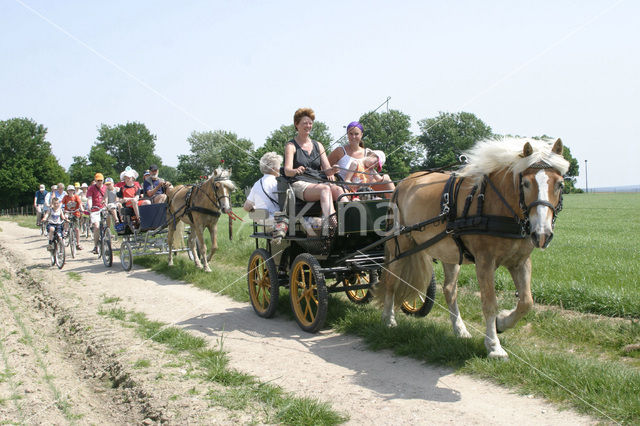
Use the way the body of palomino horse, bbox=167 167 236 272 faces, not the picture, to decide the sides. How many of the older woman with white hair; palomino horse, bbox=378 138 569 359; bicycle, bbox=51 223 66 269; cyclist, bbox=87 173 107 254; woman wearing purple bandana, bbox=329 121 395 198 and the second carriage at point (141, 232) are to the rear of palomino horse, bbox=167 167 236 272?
3

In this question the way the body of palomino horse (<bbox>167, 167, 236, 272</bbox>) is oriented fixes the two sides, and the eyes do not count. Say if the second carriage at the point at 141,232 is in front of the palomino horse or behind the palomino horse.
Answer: behind

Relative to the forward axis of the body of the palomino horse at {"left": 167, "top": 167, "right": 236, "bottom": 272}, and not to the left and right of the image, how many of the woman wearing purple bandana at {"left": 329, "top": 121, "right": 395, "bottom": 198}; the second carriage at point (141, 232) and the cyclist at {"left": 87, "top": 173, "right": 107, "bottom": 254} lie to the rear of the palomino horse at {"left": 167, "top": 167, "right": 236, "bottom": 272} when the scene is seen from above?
2

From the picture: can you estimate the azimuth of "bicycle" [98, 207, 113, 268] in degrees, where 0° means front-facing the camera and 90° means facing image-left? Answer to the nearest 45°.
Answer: approximately 315°

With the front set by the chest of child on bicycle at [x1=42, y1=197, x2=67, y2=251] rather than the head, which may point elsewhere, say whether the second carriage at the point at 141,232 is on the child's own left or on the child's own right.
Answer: on the child's own left

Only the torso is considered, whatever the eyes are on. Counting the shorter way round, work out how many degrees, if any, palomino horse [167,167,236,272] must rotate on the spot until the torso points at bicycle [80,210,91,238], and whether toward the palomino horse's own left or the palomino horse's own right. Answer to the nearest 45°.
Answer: approximately 135° to the palomino horse's own left

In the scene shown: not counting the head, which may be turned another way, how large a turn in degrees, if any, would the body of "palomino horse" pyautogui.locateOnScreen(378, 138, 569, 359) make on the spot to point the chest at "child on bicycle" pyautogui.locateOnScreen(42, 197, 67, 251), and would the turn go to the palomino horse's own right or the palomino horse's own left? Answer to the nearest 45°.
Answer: approximately 180°

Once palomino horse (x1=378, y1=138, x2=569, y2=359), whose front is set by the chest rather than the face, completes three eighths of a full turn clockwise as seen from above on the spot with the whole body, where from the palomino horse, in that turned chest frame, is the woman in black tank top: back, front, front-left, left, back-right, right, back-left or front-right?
front-right

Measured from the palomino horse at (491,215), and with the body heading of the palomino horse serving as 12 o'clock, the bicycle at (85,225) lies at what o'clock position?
The bicycle is roughly at 6 o'clock from the palomino horse.

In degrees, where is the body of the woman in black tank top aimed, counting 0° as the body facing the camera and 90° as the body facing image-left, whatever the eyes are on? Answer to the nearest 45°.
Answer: approximately 315°

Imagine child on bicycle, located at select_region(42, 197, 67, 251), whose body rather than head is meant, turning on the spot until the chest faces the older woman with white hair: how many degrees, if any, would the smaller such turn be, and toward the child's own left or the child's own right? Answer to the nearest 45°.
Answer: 0° — they already face them
